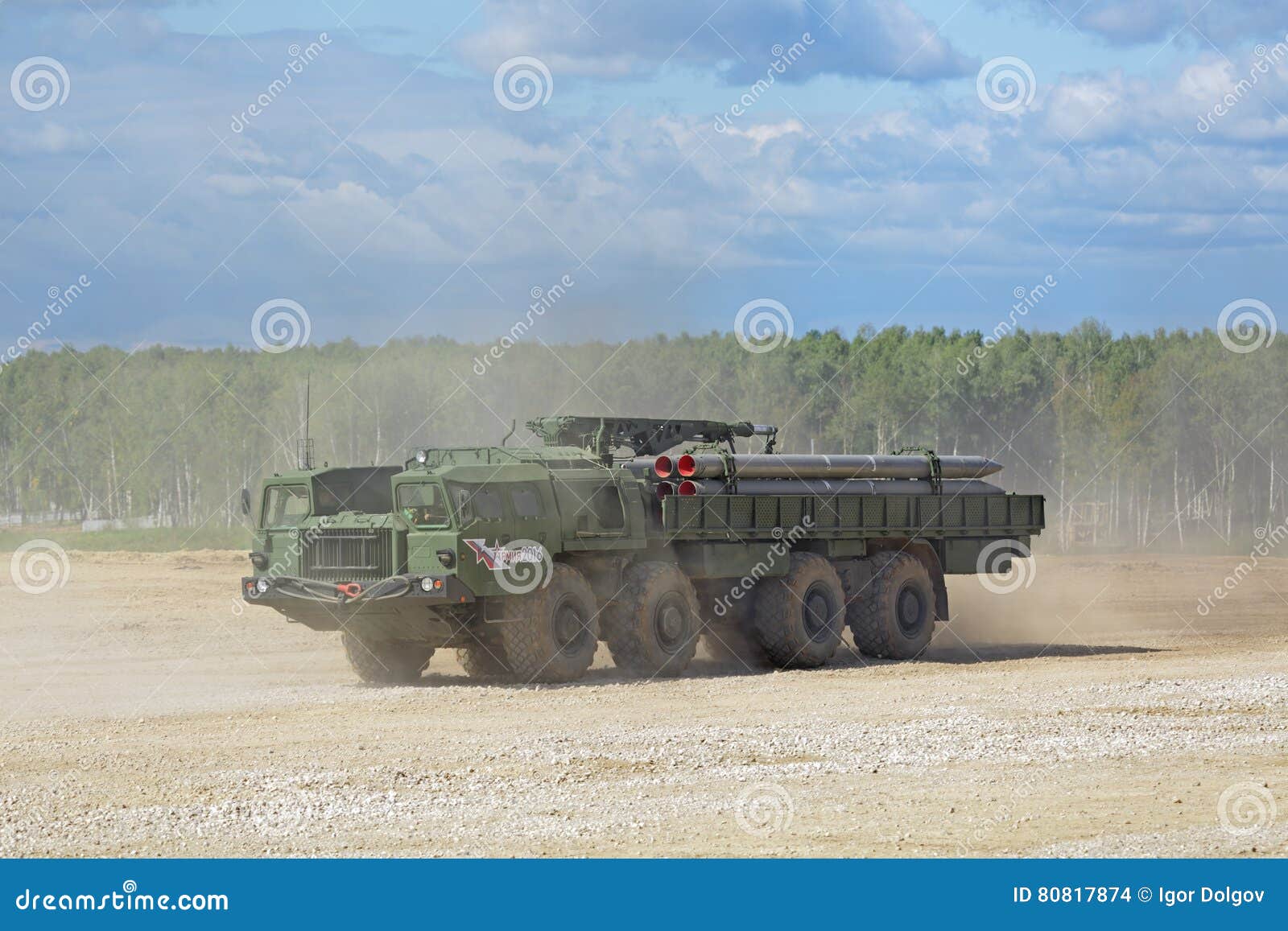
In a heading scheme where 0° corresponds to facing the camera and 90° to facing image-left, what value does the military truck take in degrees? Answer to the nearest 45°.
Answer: approximately 45°
